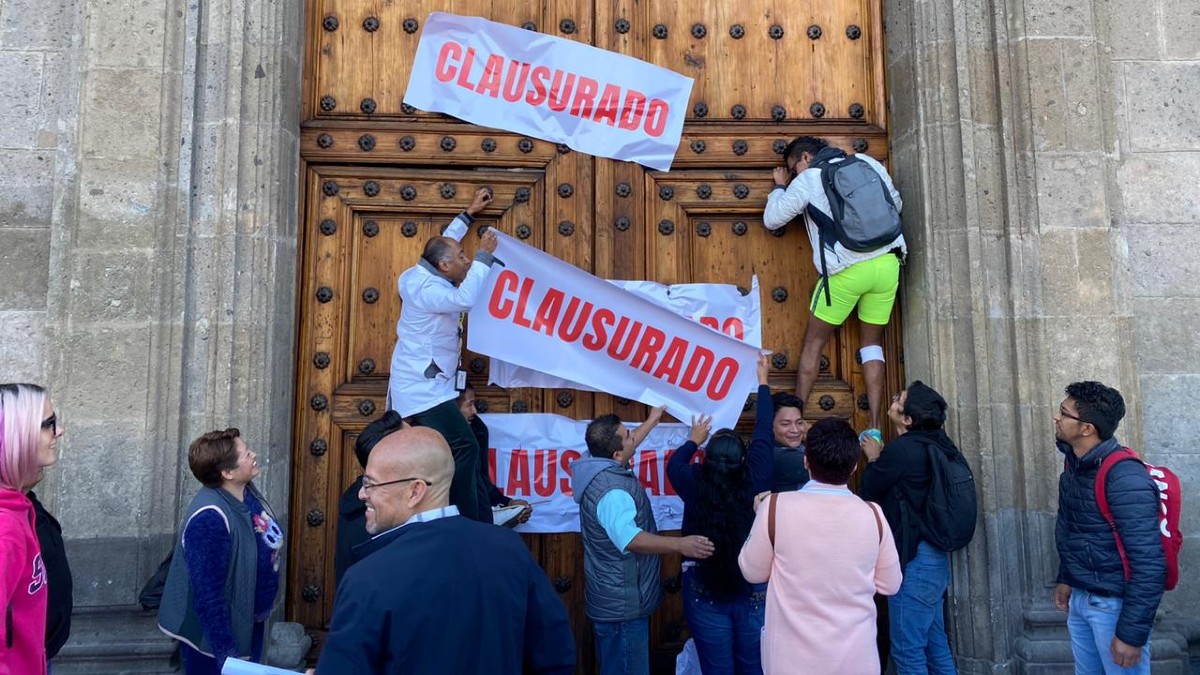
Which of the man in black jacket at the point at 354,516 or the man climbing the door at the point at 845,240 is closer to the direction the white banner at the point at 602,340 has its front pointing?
the man in black jacket

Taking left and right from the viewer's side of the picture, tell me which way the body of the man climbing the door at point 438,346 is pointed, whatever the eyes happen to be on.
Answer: facing to the right of the viewer

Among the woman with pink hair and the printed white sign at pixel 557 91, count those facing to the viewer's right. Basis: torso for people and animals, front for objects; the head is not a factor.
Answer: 1

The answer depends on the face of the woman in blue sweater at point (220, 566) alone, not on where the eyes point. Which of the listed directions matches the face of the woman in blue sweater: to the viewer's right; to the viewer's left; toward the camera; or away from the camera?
to the viewer's right

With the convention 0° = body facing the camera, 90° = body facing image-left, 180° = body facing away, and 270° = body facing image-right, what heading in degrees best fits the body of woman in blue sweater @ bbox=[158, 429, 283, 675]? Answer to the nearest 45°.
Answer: approximately 270°

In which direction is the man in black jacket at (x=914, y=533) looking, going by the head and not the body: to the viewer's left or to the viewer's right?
to the viewer's left

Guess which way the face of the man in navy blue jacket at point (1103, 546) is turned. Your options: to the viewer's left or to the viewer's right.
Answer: to the viewer's left
